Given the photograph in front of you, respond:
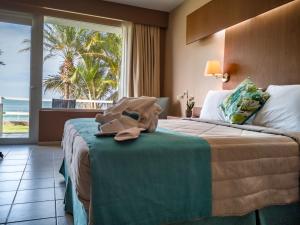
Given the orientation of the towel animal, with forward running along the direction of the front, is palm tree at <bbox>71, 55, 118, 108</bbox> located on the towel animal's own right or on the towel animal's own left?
on the towel animal's own right

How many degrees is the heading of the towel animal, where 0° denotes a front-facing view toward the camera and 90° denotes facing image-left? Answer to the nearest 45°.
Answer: approximately 45°

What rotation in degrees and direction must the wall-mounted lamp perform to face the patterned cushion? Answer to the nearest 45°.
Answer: approximately 45° to its left

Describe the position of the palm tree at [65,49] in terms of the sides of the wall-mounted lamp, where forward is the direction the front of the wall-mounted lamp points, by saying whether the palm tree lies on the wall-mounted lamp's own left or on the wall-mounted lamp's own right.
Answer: on the wall-mounted lamp's own right

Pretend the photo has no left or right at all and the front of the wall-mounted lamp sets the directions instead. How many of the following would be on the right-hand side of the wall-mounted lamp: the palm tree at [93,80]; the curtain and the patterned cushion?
2
